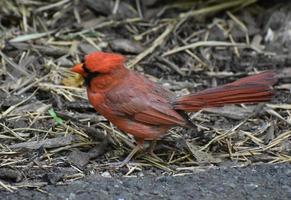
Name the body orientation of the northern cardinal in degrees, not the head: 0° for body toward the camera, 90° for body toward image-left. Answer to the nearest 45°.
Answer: approximately 90°
